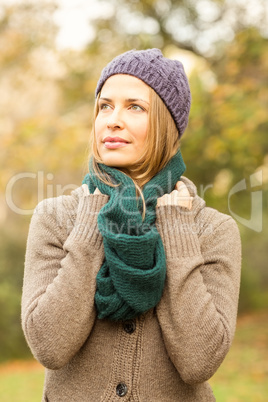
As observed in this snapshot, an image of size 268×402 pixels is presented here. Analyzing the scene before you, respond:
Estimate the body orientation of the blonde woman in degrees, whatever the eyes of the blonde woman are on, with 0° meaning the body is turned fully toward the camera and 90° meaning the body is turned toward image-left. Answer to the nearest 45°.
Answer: approximately 0°
